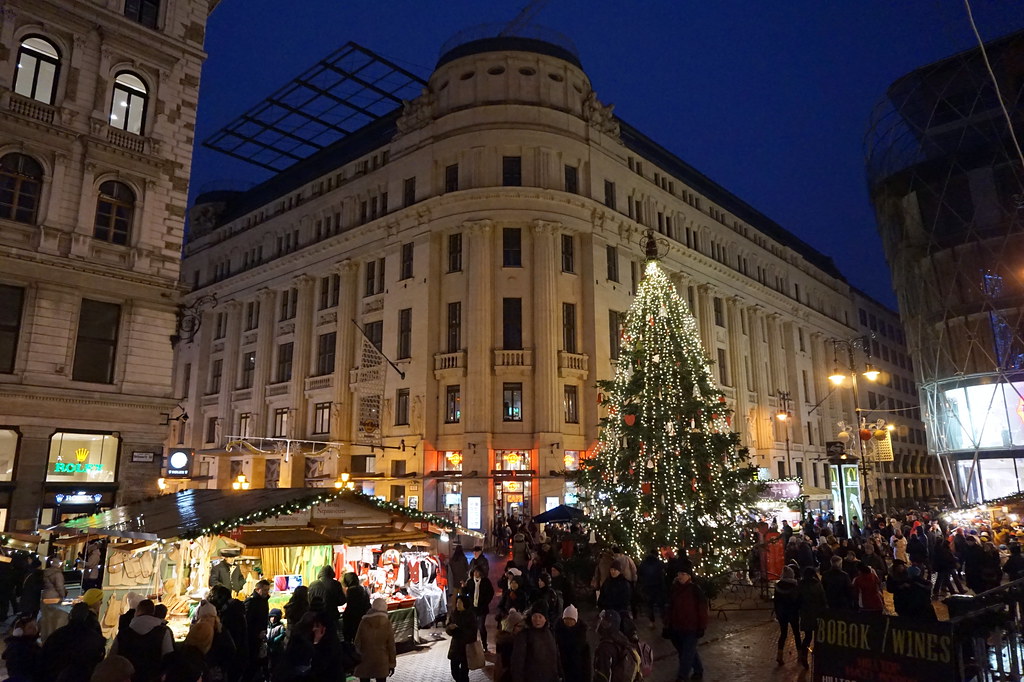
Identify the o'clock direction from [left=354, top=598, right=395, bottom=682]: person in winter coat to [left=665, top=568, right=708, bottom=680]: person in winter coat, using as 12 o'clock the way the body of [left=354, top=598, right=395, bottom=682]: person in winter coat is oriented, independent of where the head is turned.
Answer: [left=665, top=568, right=708, bottom=680]: person in winter coat is roughly at 3 o'clock from [left=354, top=598, right=395, bottom=682]: person in winter coat.

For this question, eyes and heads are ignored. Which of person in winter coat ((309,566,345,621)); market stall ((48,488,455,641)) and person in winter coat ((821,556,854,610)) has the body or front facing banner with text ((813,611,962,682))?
the market stall

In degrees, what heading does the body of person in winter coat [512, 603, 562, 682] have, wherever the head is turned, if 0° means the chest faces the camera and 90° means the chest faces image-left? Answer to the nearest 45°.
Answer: approximately 0°

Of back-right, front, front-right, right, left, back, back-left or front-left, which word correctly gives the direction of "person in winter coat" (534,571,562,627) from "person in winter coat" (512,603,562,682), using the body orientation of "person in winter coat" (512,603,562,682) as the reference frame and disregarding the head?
back

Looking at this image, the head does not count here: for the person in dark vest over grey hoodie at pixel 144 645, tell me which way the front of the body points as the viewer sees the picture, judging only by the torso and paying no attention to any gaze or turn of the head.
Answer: away from the camera

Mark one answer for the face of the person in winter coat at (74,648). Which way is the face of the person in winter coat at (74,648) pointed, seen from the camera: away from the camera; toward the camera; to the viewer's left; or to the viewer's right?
away from the camera

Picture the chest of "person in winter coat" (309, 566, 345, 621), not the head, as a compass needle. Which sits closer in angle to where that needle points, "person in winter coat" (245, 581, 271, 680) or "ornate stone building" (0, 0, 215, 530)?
the ornate stone building

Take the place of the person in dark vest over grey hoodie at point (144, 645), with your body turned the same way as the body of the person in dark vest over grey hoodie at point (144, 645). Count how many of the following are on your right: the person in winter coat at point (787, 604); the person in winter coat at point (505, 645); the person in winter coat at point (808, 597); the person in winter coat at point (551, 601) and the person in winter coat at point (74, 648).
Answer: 4

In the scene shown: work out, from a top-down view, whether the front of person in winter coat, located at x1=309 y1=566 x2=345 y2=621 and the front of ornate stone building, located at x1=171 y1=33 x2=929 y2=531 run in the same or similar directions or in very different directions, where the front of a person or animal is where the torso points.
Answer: very different directions

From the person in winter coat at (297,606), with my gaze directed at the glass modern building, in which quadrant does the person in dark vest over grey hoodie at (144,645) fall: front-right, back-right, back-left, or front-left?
back-right

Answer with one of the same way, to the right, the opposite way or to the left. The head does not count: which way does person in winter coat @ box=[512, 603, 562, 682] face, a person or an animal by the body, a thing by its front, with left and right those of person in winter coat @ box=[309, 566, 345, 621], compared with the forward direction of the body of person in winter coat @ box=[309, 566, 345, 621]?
the opposite way

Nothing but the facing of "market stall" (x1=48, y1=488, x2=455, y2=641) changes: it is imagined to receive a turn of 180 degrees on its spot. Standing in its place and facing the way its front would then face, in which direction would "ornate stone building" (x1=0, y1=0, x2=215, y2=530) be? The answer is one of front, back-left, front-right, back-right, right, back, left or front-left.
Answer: front

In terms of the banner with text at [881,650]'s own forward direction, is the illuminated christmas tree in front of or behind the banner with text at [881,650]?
behind

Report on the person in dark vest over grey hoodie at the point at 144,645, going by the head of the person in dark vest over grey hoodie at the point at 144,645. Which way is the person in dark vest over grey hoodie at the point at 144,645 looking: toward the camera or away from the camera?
away from the camera

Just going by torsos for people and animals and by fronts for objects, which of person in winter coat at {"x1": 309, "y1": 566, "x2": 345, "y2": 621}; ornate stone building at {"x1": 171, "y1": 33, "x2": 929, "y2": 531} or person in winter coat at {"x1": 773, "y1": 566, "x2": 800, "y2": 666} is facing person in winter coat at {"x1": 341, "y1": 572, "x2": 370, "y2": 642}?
the ornate stone building
